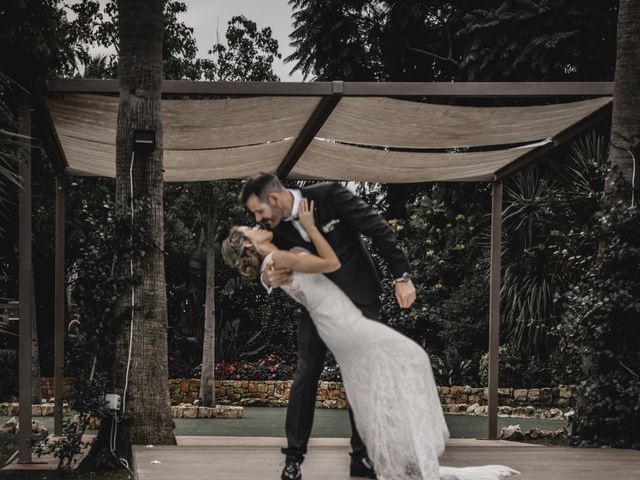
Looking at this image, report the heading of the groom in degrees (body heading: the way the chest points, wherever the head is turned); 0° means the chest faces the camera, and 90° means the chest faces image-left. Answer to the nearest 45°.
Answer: approximately 45°

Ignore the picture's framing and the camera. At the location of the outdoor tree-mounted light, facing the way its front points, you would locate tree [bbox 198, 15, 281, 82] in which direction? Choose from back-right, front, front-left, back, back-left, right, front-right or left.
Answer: back

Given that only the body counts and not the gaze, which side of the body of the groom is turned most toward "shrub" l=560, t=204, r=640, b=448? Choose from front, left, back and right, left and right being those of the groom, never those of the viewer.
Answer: back

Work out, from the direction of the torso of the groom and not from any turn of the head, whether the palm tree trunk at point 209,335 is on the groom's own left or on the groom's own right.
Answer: on the groom's own right

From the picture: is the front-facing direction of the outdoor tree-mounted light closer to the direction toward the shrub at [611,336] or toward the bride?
the bride

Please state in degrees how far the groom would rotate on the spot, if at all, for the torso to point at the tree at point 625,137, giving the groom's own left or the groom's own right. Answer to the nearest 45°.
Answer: approximately 180°

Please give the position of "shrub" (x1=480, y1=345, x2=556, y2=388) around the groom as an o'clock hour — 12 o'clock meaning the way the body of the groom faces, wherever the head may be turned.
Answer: The shrub is roughly at 5 o'clock from the groom.
